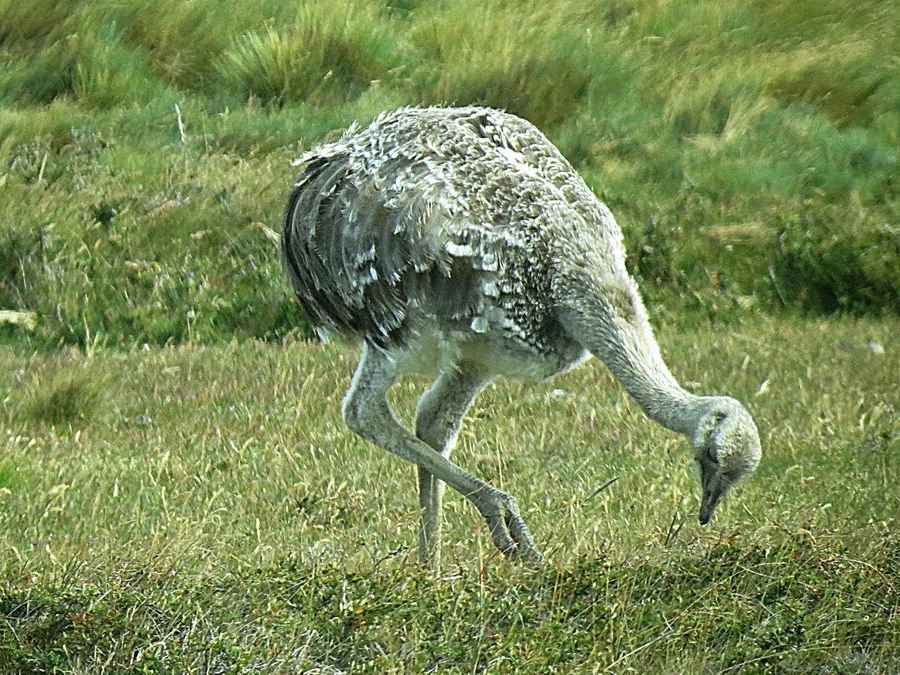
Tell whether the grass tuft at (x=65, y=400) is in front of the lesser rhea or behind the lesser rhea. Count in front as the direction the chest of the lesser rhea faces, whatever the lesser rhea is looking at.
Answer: behind

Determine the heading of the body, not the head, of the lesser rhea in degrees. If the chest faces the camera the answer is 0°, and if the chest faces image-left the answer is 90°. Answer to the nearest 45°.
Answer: approximately 270°

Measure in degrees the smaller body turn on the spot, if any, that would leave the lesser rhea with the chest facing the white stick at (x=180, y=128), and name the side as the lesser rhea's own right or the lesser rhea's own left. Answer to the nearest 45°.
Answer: approximately 135° to the lesser rhea's own left

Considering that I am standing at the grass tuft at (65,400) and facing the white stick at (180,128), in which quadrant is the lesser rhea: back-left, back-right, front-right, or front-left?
back-right

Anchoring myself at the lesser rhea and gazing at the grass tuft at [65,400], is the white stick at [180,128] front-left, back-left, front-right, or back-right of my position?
front-right
